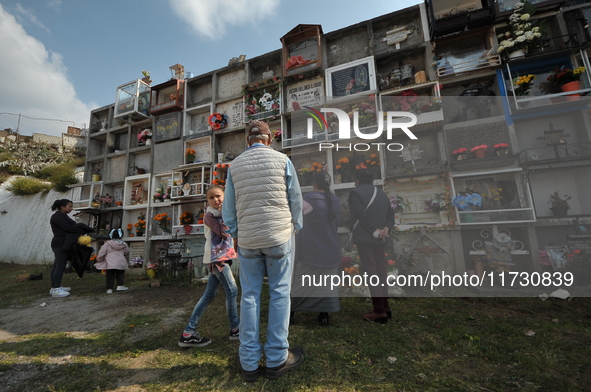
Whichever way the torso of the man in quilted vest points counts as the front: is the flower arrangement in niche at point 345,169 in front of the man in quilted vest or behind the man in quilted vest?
in front

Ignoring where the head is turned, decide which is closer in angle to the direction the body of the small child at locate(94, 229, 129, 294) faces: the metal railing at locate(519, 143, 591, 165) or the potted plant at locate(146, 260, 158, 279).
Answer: the potted plant

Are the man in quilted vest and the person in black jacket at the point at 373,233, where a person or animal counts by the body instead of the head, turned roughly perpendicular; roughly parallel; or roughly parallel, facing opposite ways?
roughly parallel

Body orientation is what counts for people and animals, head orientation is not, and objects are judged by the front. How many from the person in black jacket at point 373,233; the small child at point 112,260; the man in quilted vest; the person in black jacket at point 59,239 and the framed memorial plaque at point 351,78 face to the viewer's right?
1

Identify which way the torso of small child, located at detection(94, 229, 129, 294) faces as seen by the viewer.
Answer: away from the camera

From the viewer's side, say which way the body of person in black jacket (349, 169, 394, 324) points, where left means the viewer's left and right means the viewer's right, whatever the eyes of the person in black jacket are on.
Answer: facing away from the viewer and to the left of the viewer

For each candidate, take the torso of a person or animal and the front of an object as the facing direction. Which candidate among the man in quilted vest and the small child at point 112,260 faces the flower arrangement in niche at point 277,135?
the man in quilted vest

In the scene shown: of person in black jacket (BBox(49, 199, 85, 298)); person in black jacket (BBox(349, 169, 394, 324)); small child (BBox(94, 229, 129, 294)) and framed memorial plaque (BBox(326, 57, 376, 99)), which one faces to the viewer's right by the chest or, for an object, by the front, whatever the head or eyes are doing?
person in black jacket (BBox(49, 199, 85, 298))

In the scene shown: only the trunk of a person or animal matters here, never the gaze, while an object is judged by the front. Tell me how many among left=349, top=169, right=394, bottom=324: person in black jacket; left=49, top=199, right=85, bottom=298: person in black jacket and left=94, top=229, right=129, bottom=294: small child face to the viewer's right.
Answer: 1

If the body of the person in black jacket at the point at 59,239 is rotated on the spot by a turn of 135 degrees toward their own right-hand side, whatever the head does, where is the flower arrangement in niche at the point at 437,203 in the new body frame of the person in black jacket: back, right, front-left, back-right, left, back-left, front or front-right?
left

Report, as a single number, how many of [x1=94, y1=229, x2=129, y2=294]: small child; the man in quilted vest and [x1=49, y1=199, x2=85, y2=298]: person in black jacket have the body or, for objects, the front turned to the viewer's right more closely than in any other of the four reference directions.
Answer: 1

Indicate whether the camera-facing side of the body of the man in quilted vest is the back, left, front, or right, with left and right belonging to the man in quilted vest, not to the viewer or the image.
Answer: back

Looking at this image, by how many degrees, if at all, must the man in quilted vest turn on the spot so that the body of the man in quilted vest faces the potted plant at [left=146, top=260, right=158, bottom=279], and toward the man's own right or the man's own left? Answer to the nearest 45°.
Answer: approximately 45° to the man's own left

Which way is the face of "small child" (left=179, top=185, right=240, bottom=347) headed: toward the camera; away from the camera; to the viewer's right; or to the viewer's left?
toward the camera
